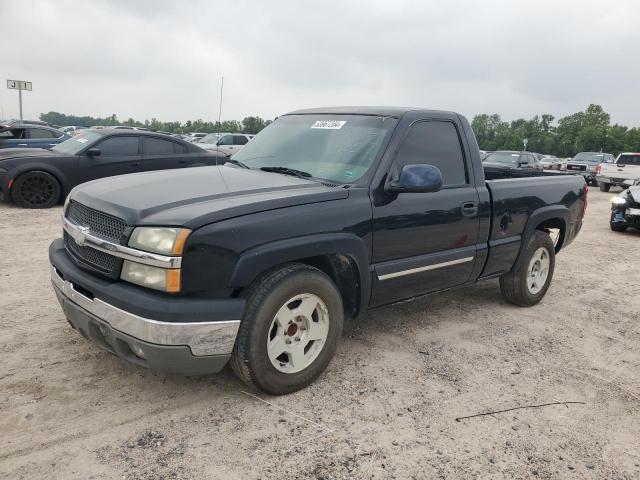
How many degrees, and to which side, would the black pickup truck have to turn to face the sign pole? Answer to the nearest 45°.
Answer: approximately 90° to its right

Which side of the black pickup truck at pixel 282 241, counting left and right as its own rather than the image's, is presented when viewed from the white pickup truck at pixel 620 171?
back

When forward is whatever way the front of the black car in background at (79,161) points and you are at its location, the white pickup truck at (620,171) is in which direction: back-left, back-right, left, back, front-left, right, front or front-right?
back

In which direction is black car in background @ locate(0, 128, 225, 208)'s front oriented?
to the viewer's left

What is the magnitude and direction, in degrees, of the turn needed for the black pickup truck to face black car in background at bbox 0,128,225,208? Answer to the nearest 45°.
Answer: approximately 90° to its right
